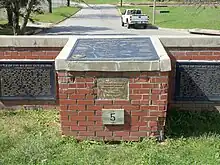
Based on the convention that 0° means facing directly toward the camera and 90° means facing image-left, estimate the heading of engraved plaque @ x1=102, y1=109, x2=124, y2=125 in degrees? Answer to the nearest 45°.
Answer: approximately 0°

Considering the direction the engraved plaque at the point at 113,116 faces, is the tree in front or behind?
behind

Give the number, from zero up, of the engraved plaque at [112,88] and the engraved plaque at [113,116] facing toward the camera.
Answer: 2

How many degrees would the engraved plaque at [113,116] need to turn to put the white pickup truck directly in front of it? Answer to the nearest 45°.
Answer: approximately 180°

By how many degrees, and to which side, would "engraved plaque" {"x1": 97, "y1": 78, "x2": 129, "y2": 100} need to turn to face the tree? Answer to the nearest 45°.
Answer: approximately 180°
